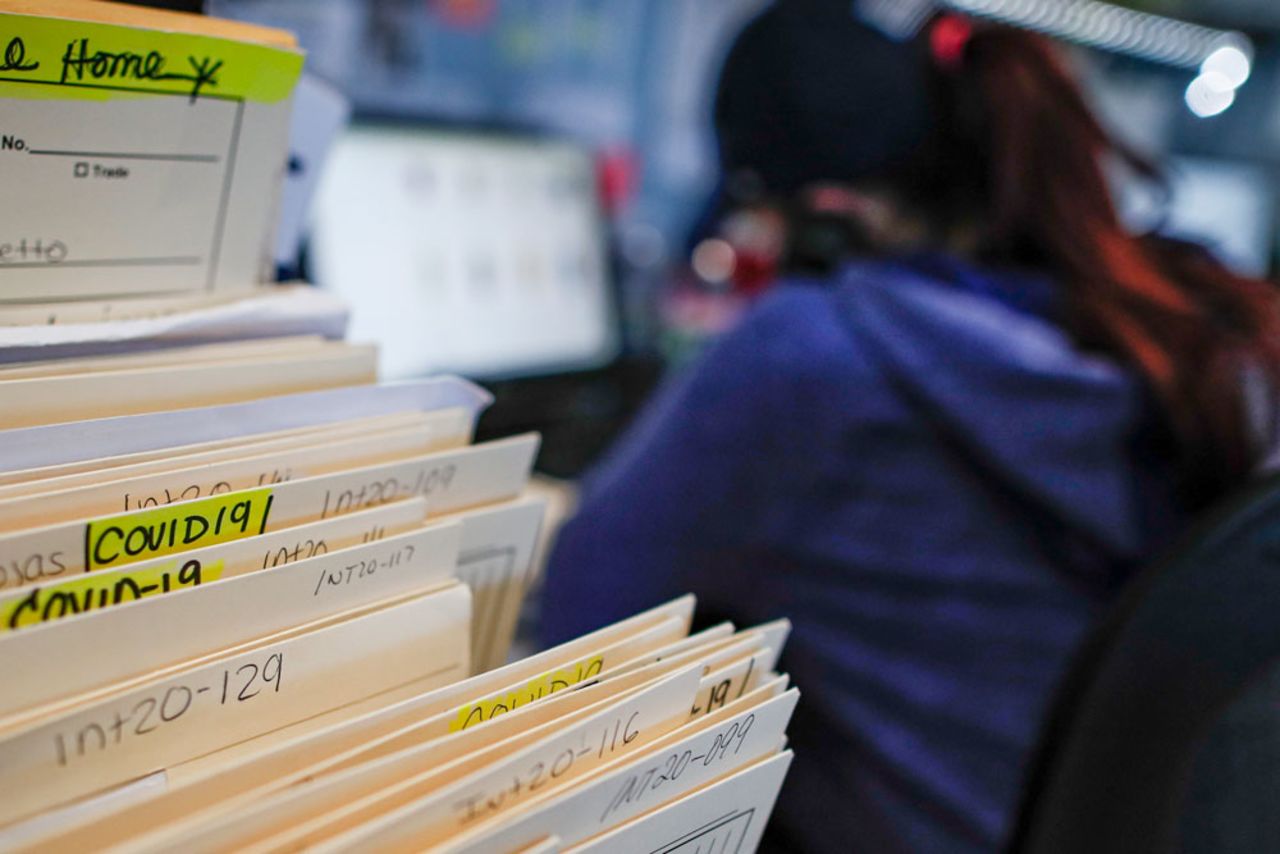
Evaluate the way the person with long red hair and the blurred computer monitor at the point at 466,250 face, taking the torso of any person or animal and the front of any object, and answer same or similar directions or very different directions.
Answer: very different directions

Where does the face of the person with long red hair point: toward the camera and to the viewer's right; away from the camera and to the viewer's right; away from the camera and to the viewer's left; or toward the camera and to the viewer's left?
away from the camera and to the viewer's left

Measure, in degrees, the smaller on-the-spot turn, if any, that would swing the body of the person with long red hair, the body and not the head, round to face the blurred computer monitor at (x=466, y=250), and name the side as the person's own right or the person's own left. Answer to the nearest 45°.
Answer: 0° — they already face it

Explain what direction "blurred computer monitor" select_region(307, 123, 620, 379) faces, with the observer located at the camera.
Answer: facing the viewer and to the right of the viewer

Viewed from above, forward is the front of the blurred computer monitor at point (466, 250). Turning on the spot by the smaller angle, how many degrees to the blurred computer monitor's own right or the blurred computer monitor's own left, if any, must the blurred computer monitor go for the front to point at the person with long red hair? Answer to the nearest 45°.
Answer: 0° — it already faces them

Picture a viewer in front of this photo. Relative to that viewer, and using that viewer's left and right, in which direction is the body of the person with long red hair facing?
facing away from the viewer and to the left of the viewer
